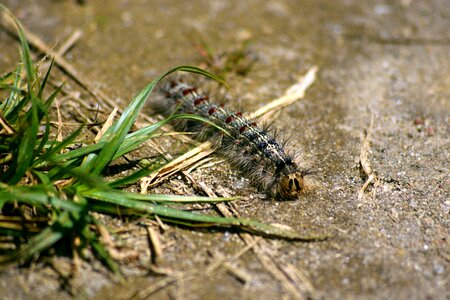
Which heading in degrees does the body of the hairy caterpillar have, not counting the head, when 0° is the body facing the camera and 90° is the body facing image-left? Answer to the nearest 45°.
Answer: approximately 315°

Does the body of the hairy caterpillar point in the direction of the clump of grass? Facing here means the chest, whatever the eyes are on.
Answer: no

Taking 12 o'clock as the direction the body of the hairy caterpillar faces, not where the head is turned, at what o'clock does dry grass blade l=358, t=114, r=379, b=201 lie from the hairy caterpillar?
The dry grass blade is roughly at 11 o'clock from the hairy caterpillar.
